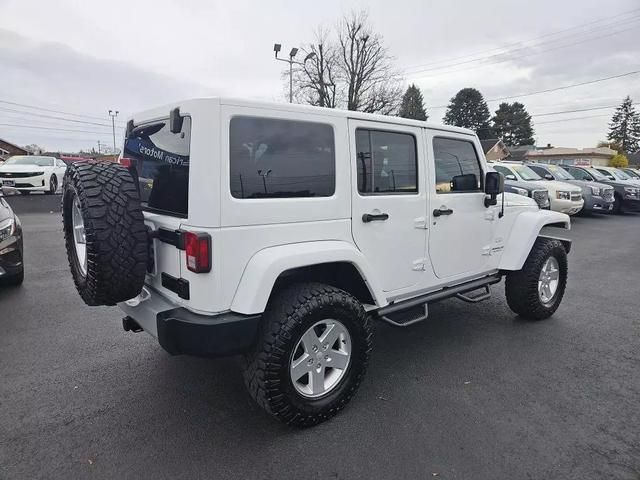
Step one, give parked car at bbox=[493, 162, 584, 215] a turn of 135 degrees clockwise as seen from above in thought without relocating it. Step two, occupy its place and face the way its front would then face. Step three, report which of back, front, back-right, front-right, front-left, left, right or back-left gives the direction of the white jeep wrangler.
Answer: left

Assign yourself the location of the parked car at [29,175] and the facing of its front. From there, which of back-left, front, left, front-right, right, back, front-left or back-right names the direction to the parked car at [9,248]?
front-left

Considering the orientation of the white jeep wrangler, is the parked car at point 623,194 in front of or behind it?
in front

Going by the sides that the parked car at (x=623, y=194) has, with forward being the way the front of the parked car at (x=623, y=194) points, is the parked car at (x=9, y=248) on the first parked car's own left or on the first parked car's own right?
on the first parked car's own right

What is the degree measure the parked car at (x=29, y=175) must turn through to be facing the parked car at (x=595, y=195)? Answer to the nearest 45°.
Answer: approximately 90° to its left

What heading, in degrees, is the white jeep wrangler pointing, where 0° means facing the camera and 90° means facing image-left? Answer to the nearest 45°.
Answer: approximately 225°

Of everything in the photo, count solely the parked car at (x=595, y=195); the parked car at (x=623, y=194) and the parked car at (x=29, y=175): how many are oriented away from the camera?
0

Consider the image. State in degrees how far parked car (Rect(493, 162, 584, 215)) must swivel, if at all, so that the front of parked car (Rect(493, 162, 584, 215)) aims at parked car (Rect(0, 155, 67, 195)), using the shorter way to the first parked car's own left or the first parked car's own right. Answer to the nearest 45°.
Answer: approximately 135° to the first parked car's own right

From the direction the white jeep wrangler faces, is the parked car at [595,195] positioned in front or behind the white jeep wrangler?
in front

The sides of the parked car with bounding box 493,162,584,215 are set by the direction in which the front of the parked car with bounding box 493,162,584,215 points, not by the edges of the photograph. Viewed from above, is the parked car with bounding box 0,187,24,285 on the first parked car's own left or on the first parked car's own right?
on the first parked car's own right
